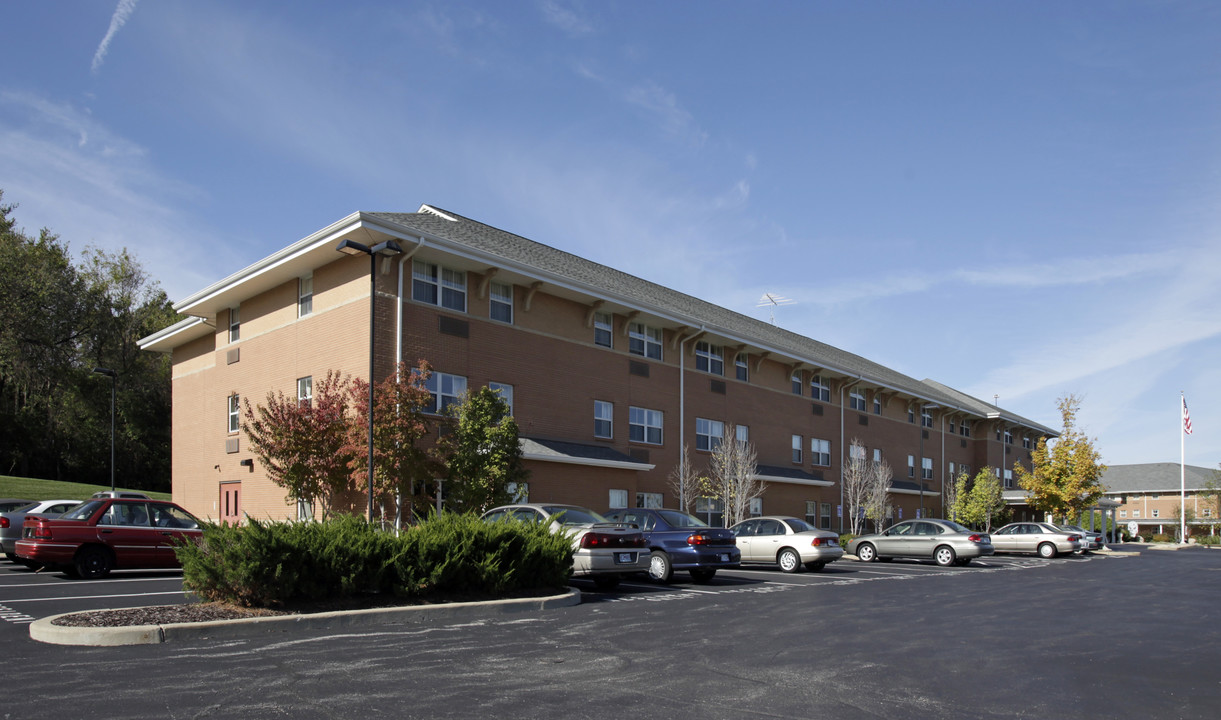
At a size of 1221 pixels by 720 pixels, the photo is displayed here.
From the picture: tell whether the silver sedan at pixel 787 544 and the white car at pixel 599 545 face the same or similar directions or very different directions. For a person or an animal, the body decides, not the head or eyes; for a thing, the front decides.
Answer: same or similar directions

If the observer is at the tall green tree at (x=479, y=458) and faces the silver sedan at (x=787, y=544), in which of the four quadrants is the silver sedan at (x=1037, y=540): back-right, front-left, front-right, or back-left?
front-left

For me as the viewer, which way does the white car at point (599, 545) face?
facing away from the viewer and to the left of the viewer

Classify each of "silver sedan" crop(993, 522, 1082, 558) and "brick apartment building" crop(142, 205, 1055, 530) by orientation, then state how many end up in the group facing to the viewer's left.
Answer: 1

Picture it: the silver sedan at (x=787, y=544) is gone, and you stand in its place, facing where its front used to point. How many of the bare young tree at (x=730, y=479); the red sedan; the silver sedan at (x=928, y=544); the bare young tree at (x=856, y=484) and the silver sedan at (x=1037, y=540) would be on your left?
1

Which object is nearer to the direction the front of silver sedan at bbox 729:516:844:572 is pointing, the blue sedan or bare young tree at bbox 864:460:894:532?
the bare young tree

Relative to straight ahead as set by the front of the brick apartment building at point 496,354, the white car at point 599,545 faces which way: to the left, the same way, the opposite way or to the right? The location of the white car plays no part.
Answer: the opposite way

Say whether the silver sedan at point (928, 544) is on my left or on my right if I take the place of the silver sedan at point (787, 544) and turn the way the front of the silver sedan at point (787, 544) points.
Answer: on my right

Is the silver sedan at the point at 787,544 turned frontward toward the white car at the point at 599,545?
no

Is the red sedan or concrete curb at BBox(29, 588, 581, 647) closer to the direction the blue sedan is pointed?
the red sedan

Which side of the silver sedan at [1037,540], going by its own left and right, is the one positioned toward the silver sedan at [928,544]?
left

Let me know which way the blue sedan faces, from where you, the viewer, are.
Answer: facing away from the viewer and to the left of the viewer

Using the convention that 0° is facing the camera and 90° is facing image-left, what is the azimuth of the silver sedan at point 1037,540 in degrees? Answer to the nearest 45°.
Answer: approximately 90°

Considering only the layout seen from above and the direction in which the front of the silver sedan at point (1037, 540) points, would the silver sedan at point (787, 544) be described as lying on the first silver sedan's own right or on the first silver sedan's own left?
on the first silver sedan's own left

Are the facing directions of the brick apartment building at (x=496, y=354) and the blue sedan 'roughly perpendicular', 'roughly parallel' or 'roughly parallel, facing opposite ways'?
roughly parallel, facing opposite ways

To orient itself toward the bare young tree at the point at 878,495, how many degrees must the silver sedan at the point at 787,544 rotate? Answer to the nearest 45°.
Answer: approximately 45° to its right

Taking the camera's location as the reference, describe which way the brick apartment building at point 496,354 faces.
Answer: facing the viewer and to the right of the viewer
